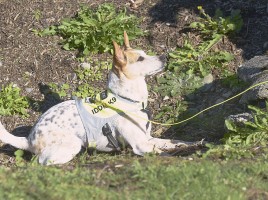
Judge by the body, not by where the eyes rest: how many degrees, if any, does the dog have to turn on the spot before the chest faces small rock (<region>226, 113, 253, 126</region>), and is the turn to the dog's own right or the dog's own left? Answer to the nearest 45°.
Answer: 0° — it already faces it

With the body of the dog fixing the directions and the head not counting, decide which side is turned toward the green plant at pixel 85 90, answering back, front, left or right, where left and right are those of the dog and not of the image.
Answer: left

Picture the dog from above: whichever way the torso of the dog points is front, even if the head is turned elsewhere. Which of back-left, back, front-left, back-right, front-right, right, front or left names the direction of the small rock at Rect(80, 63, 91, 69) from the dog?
left

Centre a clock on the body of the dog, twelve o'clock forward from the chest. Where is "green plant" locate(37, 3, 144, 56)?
The green plant is roughly at 9 o'clock from the dog.

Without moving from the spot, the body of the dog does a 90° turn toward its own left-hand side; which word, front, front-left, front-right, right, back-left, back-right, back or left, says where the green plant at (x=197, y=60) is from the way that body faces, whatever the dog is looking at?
front-right

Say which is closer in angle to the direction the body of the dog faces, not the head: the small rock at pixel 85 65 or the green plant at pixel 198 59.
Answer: the green plant

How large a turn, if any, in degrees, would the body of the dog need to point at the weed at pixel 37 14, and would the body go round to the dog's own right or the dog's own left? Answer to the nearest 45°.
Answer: approximately 90° to the dog's own left

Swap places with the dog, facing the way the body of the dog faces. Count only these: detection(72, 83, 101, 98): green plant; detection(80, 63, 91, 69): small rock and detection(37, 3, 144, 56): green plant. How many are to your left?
3

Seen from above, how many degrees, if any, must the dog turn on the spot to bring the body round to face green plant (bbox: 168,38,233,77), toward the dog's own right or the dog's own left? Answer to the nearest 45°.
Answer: approximately 45° to the dog's own left

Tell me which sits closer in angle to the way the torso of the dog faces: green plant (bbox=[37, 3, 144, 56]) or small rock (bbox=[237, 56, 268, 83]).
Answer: the small rock

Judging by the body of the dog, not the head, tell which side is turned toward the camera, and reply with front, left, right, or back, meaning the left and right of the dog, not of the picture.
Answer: right

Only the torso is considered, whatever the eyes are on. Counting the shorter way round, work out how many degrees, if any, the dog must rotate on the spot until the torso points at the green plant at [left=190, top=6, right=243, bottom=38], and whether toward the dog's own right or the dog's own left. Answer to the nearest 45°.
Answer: approximately 45° to the dog's own left

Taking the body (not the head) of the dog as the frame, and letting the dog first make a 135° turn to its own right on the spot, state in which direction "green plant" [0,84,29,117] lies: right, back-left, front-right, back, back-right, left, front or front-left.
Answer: right
